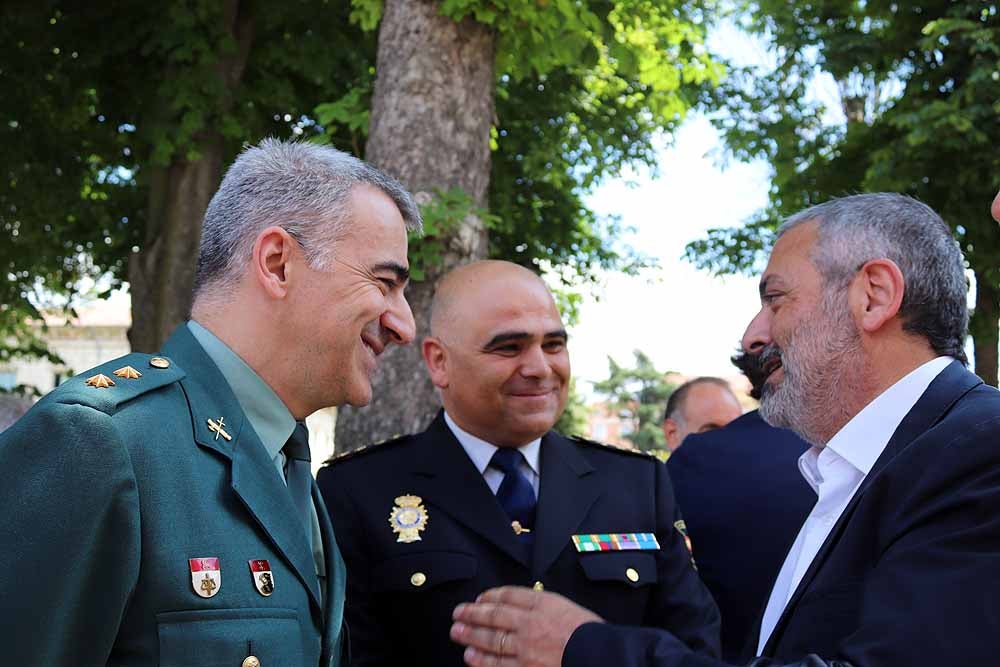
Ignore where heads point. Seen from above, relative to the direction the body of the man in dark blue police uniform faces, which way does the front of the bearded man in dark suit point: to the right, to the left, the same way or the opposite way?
to the right

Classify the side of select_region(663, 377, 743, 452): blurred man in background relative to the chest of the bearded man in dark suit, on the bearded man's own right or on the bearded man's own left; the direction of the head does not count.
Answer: on the bearded man's own right

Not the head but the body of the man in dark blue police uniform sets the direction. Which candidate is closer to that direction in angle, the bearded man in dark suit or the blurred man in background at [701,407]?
the bearded man in dark suit

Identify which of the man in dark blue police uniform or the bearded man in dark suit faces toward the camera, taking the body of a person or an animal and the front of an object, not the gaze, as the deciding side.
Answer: the man in dark blue police uniform

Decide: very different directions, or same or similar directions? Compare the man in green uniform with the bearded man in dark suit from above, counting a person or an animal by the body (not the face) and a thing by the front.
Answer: very different directions

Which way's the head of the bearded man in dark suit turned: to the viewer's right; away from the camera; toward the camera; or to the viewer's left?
to the viewer's left

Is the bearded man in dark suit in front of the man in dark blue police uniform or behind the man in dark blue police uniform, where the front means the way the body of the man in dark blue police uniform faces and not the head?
in front

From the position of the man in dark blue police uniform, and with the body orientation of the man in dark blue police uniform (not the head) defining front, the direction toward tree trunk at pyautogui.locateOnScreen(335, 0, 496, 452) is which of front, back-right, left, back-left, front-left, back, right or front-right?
back

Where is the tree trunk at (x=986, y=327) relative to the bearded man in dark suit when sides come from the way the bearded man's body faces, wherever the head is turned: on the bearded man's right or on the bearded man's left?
on the bearded man's right

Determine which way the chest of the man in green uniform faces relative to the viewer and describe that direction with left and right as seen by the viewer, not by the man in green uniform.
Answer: facing the viewer and to the right of the viewer

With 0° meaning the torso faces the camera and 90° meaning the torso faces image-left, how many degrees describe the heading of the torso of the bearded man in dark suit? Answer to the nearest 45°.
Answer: approximately 90°

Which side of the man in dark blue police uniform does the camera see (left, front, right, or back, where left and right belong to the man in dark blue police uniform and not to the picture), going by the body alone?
front
